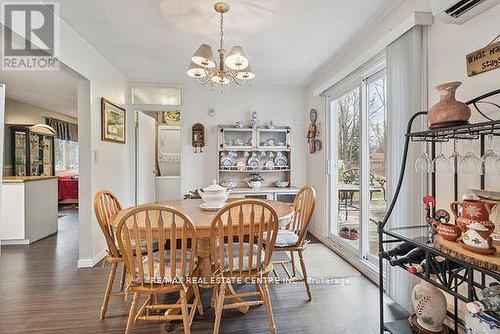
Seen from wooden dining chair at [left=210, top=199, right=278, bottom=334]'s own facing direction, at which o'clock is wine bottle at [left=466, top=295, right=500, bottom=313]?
The wine bottle is roughly at 4 o'clock from the wooden dining chair.

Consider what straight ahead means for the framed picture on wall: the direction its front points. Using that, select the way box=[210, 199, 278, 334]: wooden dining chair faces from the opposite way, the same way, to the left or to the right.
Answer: to the left

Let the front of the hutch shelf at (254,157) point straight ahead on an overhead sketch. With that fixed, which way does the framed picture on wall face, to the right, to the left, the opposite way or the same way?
to the left

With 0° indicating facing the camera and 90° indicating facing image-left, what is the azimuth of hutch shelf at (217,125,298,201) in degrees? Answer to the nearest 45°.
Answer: approximately 0°

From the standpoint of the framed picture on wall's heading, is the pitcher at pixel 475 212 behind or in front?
in front

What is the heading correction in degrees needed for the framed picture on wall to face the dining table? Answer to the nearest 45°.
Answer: approximately 45° to its right

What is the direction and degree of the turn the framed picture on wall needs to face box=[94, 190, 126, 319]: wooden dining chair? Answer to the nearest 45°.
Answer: approximately 45° to its right

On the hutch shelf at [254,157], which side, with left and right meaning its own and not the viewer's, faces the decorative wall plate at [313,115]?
left

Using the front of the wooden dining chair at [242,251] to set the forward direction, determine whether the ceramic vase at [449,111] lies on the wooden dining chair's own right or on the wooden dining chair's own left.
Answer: on the wooden dining chair's own right

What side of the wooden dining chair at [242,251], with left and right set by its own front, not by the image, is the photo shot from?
back

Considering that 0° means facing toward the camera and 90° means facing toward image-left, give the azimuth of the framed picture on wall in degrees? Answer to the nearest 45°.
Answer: approximately 315°

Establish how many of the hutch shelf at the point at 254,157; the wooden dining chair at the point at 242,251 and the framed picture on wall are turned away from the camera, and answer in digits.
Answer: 1

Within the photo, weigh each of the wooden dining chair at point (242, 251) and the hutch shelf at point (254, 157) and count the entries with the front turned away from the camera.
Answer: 1
